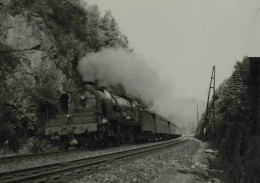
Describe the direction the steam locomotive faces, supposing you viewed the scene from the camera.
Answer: facing the viewer and to the left of the viewer

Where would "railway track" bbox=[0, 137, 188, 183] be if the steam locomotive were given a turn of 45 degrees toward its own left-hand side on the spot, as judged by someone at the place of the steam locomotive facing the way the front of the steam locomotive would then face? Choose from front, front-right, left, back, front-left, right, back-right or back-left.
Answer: front
